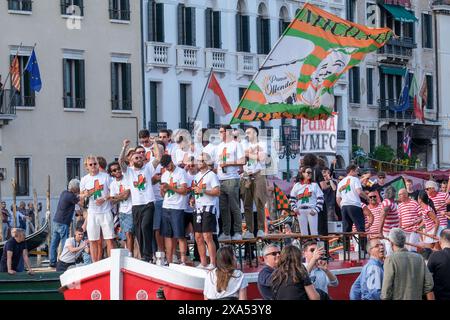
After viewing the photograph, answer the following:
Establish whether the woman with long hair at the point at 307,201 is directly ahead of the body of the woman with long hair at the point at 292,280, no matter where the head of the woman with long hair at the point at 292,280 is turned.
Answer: yes

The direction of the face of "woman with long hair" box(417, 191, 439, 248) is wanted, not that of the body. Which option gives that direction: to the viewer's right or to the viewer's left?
to the viewer's left

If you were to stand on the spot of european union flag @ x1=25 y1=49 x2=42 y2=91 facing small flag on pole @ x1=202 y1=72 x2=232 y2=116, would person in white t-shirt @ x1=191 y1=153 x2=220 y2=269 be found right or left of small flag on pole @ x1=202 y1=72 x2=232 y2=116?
right

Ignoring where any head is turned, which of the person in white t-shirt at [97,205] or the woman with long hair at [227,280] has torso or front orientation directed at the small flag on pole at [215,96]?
the woman with long hair

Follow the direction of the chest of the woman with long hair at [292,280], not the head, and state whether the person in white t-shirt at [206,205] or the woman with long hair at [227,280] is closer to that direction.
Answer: the person in white t-shirt

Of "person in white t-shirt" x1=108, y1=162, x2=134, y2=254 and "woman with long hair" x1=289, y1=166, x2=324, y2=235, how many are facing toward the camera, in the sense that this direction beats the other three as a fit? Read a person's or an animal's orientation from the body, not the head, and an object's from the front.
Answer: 2

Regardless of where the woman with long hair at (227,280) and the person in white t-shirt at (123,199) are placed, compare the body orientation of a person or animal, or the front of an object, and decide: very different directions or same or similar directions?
very different directions
